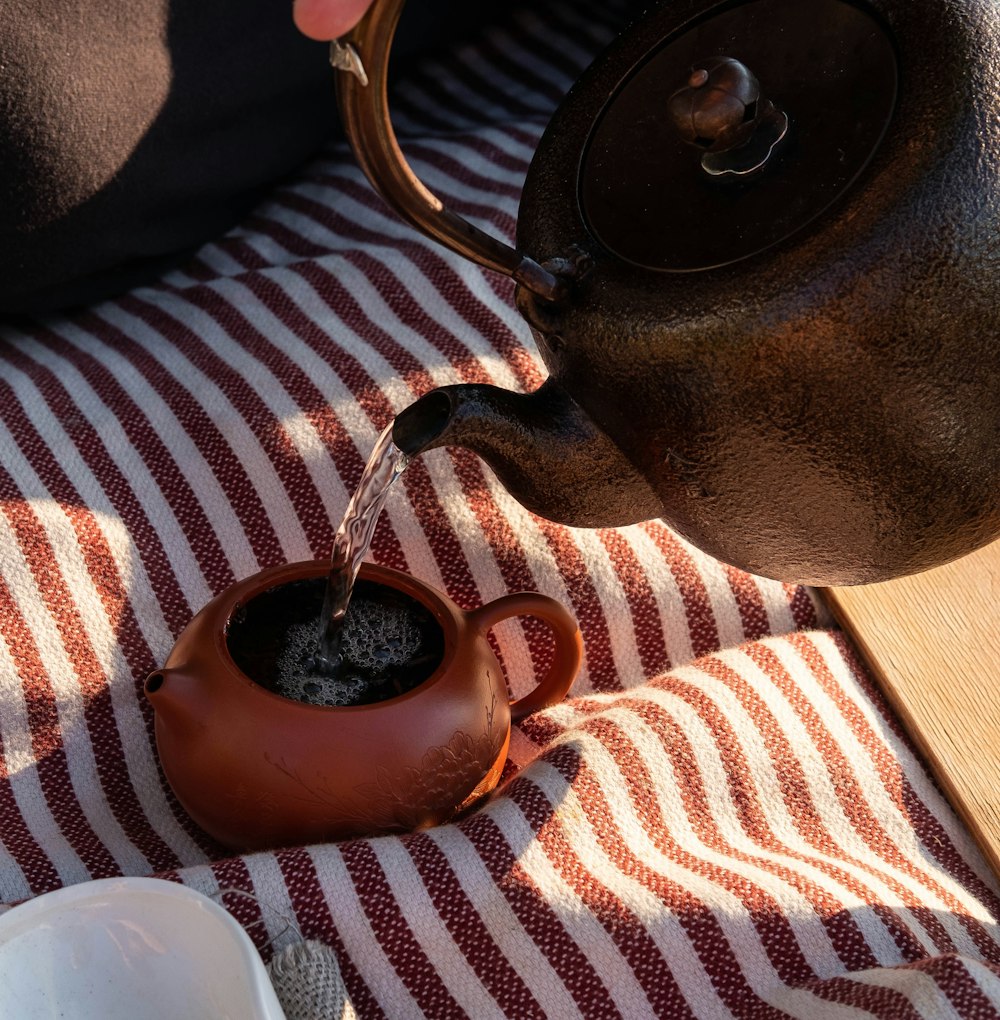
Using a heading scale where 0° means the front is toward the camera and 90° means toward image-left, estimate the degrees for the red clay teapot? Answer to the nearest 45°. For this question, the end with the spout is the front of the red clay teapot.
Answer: approximately 90°
